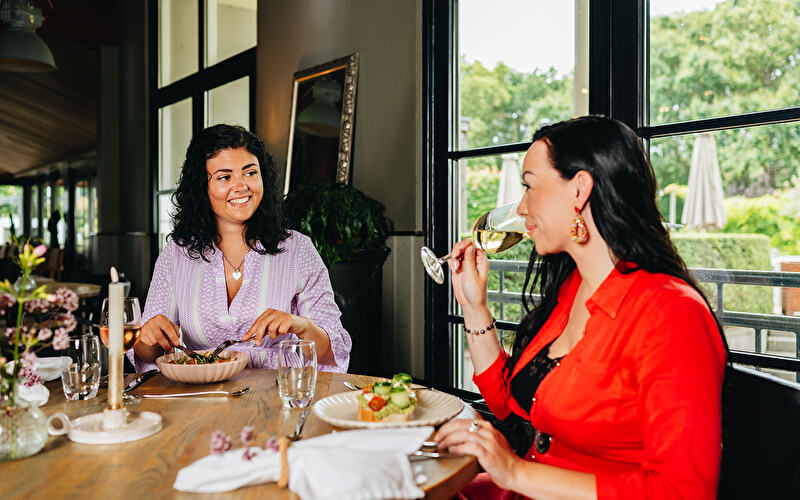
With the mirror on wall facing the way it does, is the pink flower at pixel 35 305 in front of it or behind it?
in front

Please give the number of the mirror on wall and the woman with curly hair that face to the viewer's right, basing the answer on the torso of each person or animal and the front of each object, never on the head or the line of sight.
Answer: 0

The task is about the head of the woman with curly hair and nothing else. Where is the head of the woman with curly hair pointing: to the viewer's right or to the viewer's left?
to the viewer's right

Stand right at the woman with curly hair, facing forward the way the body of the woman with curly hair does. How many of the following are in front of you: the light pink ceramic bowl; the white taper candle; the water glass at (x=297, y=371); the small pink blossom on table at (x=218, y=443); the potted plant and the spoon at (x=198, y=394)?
5

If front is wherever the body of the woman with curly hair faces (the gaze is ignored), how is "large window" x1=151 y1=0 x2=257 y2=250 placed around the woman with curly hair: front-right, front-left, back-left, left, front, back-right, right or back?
back

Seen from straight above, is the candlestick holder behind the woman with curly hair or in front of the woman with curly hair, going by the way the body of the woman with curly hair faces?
in front

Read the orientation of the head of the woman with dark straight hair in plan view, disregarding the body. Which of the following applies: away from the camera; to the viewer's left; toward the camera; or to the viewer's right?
to the viewer's left

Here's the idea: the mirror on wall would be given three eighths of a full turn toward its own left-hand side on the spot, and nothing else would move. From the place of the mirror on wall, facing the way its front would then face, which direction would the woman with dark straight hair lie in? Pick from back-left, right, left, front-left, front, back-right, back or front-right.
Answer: right

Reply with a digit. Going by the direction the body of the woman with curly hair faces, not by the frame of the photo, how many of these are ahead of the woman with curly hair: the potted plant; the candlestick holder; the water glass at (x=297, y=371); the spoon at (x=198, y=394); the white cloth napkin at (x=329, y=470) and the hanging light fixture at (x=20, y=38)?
4

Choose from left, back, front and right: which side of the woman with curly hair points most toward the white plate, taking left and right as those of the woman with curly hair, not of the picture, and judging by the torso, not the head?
front

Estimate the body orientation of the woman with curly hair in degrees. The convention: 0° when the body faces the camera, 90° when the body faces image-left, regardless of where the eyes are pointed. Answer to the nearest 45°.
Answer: approximately 0°

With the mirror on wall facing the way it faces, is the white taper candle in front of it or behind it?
in front

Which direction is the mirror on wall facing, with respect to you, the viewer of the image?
facing the viewer and to the left of the viewer

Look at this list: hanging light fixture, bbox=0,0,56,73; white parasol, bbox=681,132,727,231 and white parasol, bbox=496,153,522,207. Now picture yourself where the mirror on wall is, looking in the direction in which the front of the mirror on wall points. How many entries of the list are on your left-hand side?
2

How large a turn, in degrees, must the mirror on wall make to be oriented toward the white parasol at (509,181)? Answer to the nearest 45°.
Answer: approximately 90° to its left

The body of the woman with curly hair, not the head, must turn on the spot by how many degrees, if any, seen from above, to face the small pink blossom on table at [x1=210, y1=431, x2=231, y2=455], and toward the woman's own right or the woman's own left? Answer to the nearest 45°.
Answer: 0° — they already face it

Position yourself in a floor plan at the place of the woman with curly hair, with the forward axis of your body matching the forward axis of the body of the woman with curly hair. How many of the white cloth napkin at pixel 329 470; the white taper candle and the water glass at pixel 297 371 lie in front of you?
3
